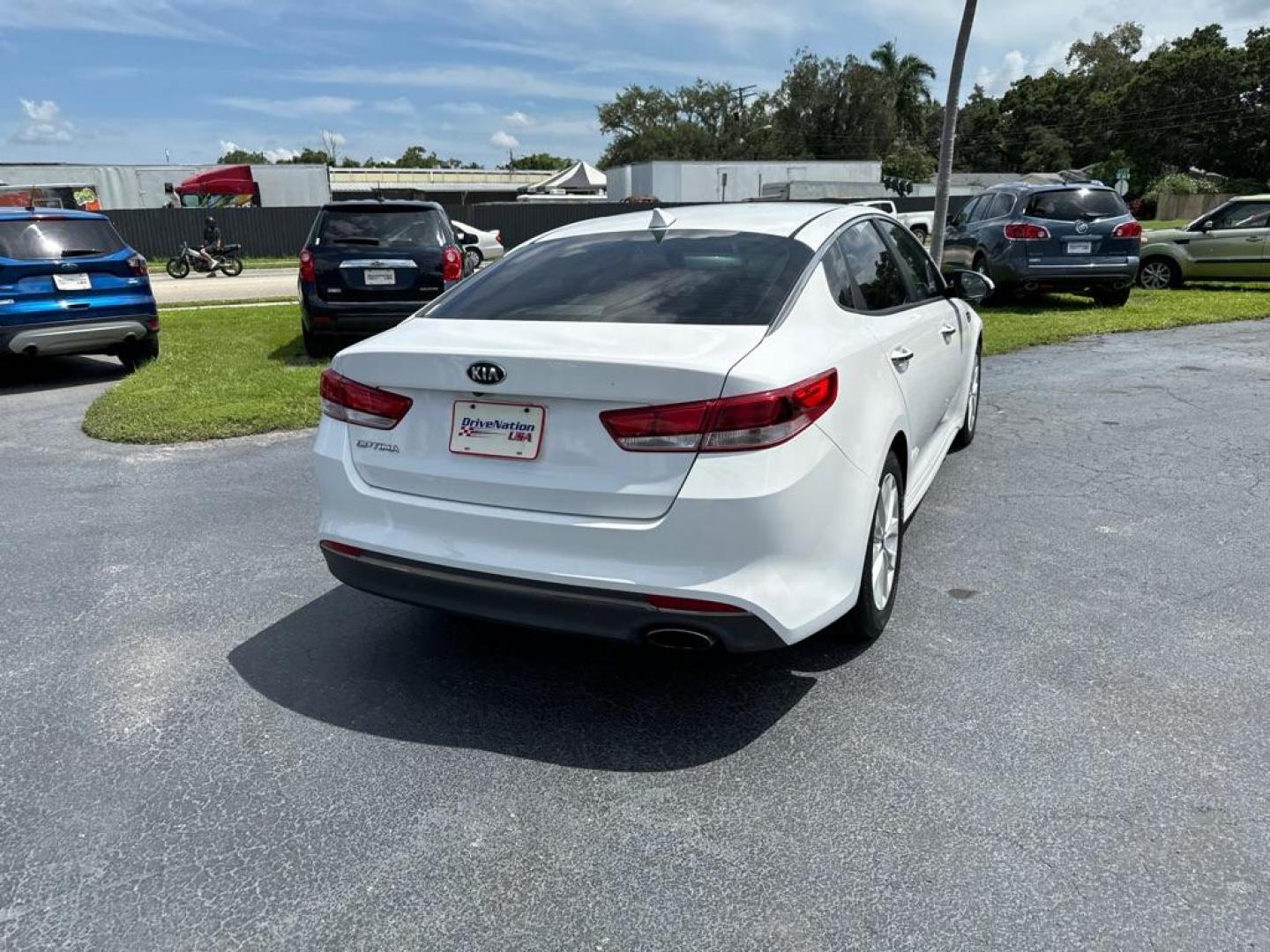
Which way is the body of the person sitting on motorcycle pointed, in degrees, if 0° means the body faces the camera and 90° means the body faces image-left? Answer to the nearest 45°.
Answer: approximately 90°

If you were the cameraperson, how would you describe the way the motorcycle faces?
facing to the left of the viewer

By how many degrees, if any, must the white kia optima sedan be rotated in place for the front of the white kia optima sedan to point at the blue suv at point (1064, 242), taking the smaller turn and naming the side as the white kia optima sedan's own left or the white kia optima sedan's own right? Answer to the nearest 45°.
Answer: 0° — it already faces it

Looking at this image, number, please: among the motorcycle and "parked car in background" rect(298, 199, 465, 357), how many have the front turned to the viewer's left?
1

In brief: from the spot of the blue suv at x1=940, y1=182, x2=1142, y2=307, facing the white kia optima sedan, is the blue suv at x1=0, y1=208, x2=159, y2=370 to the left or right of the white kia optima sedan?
right

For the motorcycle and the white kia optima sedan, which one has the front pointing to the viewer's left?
the motorcycle

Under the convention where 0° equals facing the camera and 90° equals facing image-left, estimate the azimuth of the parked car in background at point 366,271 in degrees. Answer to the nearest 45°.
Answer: approximately 180°

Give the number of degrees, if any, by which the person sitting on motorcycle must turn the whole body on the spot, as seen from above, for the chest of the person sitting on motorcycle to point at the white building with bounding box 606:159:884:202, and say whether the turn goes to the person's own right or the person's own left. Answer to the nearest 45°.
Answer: approximately 135° to the person's own right

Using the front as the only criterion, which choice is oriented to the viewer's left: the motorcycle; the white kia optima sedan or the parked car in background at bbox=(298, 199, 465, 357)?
the motorcycle

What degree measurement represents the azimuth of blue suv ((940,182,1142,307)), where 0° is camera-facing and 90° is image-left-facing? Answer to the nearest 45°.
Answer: approximately 135°

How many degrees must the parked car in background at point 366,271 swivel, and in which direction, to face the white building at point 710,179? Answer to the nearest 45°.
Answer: approximately 45° to its right
